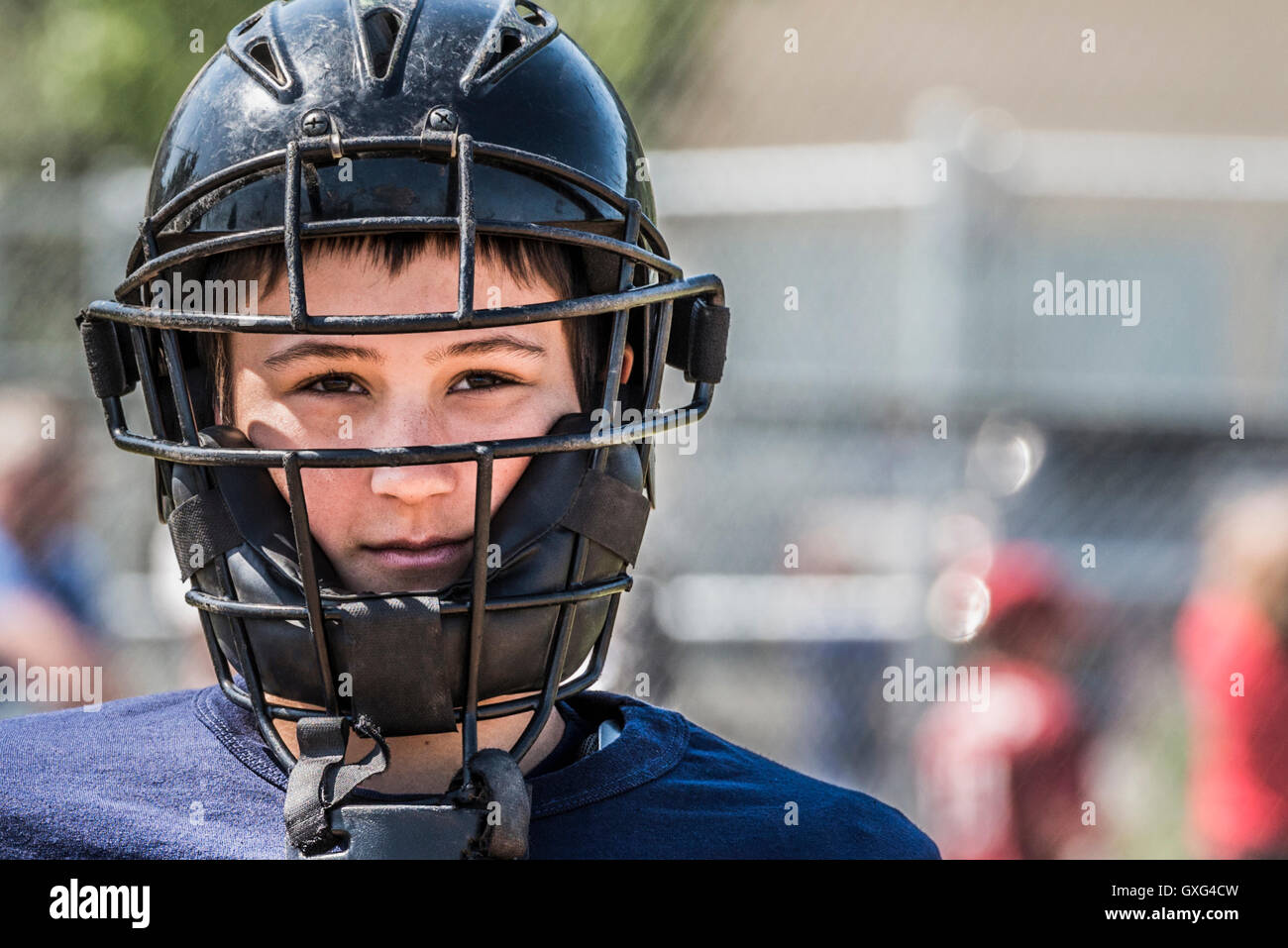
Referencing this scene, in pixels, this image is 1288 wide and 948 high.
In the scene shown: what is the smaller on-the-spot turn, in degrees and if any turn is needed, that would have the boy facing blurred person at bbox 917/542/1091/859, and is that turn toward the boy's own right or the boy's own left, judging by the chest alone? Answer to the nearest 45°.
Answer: approximately 135° to the boy's own left

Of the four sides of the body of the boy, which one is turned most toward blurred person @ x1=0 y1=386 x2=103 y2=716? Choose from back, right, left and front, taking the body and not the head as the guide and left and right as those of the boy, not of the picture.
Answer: back

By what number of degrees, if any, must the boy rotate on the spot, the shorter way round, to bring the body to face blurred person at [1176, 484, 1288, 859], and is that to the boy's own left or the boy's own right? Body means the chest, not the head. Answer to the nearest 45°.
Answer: approximately 135° to the boy's own left

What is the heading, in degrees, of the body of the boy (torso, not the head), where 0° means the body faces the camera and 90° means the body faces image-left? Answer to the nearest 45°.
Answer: approximately 0°
